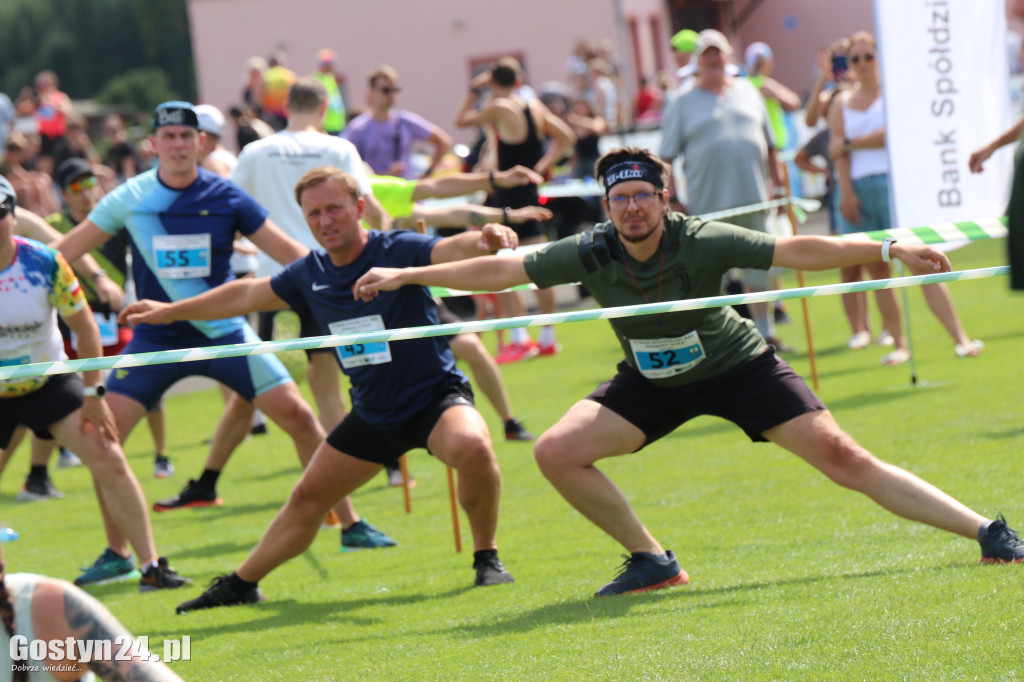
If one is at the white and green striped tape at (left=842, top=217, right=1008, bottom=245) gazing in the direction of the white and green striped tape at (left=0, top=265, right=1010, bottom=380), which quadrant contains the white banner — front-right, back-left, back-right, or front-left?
back-right

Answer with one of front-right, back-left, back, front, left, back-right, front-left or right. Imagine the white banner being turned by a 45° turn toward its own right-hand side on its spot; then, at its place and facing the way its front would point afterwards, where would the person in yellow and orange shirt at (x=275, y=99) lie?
right

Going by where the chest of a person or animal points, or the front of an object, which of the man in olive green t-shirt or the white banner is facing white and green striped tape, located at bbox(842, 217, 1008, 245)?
the white banner

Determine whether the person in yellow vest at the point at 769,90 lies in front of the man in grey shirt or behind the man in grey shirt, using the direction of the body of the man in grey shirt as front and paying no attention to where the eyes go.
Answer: behind

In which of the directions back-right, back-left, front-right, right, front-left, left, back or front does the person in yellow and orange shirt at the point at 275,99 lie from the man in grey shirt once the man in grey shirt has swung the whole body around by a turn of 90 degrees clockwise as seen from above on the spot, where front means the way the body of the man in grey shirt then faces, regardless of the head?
front-right

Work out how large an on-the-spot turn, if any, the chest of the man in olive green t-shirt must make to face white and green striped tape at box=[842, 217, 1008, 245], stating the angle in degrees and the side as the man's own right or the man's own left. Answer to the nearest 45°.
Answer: approximately 135° to the man's own left

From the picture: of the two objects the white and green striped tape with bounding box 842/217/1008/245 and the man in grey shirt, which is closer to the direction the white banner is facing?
the white and green striped tape

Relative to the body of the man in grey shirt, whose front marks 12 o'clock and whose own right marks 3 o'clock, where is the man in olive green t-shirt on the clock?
The man in olive green t-shirt is roughly at 12 o'clock from the man in grey shirt.

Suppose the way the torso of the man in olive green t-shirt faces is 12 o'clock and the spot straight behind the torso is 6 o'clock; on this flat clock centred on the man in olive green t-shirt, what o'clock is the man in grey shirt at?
The man in grey shirt is roughly at 6 o'clock from the man in olive green t-shirt.

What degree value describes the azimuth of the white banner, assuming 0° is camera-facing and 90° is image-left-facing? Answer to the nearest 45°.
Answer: approximately 0°
